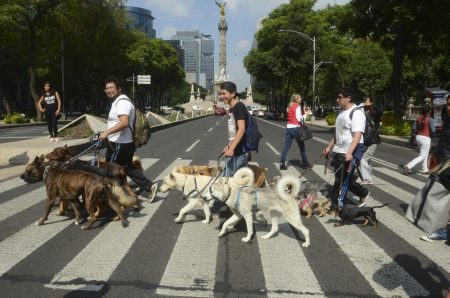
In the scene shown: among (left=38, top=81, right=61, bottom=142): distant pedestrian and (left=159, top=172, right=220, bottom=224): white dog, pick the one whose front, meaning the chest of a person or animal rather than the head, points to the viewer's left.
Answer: the white dog

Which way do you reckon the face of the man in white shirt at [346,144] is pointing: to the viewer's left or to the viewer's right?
to the viewer's left

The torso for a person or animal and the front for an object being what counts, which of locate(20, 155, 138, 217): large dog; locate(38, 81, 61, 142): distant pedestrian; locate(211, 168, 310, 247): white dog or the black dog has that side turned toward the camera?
the distant pedestrian

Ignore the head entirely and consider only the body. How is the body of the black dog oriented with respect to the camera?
to the viewer's left

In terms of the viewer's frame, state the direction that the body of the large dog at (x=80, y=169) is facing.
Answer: to the viewer's left

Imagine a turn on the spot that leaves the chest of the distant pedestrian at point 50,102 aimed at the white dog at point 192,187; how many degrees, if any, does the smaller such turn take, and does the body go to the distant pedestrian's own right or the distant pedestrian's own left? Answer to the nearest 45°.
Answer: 0° — they already face it

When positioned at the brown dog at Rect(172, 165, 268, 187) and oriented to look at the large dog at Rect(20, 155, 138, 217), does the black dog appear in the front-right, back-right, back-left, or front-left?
back-left

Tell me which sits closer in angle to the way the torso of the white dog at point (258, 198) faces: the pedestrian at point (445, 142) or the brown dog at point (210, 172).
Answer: the brown dog

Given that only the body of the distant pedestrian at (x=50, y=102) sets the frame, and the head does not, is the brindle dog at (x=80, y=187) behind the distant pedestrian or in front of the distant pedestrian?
in front

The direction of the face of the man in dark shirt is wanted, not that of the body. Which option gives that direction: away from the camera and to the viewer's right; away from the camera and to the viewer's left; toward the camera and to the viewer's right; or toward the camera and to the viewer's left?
toward the camera and to the viewer's left
